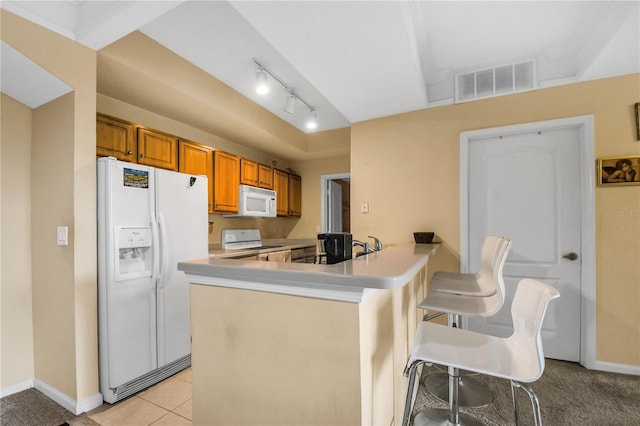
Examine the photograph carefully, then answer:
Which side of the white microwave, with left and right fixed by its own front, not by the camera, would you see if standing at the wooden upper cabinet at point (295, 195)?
left

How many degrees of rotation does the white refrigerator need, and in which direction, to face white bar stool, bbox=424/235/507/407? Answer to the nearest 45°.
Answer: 0° — it already faces it

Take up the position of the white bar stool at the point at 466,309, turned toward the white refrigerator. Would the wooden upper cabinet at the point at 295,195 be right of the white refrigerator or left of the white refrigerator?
right

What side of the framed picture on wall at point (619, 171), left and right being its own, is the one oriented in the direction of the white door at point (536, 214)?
right

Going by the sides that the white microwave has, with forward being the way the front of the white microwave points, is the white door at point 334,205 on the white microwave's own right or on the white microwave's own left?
on the white microwave's own left

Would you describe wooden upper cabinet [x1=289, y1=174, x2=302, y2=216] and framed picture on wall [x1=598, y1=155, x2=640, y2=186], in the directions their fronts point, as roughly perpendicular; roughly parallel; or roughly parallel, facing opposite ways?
roughly perpendicular
